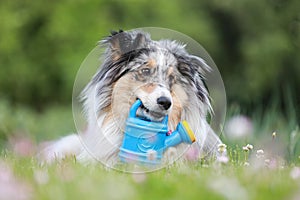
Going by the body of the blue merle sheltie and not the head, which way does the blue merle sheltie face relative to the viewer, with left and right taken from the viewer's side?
facing the viewer
